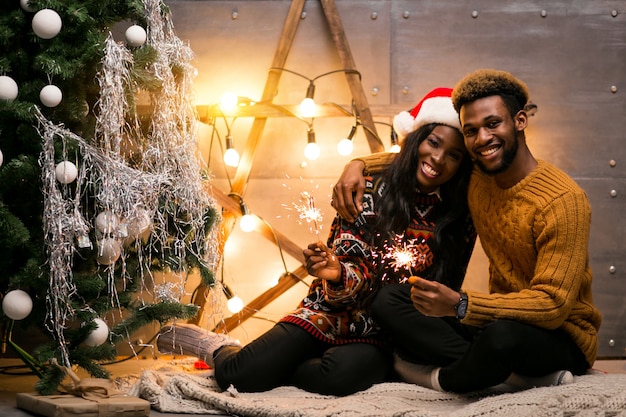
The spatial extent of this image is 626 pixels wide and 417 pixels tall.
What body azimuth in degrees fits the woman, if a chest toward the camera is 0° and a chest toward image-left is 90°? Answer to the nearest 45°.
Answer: approximately 0°

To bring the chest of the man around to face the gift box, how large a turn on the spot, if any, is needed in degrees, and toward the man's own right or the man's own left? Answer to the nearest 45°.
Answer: approximately 45° to the man's own right

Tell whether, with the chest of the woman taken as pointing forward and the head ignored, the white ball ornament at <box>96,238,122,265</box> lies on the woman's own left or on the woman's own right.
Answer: on the woman's own right

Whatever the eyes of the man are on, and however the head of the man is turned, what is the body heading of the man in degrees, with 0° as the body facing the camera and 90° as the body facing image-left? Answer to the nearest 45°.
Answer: approximately 45°

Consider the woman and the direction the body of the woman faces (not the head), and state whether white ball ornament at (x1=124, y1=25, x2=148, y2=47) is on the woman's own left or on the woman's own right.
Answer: on the woman's own right

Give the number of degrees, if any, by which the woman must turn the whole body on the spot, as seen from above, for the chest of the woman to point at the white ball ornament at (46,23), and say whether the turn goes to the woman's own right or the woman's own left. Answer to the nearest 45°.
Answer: approximately 45° to the woman's own right

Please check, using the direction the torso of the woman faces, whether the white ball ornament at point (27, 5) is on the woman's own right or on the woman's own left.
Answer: on the woman's own right

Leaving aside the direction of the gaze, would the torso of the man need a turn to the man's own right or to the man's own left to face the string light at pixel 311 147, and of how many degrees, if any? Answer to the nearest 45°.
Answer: approximately 90° to the man's own right

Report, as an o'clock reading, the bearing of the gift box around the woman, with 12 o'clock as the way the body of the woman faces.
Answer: The gift box is roughly at 2 o'clock from the woman.

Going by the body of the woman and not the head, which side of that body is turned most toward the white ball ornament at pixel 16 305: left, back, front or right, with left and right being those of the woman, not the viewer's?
right

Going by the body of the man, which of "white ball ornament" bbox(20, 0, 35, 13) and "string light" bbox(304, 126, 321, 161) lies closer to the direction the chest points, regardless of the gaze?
the white ball ornament
